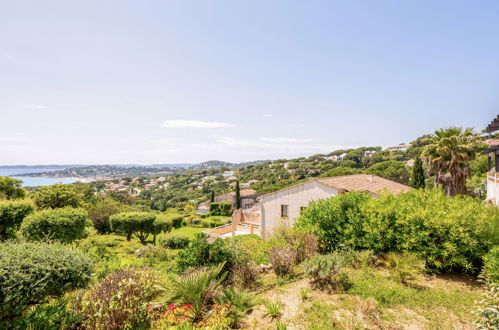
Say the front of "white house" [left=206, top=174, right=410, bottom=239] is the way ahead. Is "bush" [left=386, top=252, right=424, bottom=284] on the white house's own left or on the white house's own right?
on the white house's own left

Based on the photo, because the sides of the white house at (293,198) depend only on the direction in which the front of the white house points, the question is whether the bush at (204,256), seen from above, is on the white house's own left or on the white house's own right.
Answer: on the white house's own left

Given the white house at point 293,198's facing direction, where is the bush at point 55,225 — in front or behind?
in front

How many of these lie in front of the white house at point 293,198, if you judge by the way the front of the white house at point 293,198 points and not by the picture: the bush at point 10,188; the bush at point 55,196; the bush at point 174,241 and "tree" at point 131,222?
4

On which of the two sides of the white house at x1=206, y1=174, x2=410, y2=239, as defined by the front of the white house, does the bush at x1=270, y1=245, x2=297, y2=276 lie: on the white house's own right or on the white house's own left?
on the white house's own left

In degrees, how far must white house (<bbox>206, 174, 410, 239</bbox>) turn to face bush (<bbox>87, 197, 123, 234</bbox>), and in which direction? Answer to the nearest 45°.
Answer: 0° — it already faces it

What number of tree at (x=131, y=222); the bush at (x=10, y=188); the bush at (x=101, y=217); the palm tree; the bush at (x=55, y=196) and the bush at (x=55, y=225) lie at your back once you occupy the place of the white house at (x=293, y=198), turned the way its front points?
1

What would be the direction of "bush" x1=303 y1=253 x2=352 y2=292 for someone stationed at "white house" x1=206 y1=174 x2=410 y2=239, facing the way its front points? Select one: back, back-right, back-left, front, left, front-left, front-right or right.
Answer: left

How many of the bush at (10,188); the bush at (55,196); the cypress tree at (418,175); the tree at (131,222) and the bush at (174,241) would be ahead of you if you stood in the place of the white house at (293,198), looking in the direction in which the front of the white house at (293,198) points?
4

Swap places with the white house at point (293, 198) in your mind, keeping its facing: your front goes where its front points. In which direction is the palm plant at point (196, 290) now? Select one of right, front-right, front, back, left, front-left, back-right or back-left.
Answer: left

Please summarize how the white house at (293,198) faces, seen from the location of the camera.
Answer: facing to the left of the viewer

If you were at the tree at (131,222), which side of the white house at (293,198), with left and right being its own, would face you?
front
